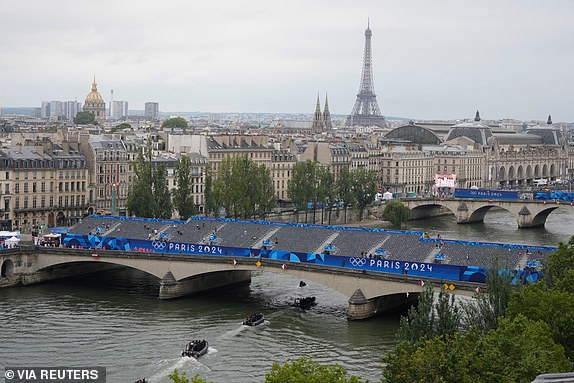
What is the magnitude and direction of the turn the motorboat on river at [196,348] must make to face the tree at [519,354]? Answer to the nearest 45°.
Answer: approximately 90° to its right

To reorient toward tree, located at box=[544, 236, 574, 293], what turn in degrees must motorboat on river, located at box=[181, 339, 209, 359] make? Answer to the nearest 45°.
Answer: approximately 45° to its right

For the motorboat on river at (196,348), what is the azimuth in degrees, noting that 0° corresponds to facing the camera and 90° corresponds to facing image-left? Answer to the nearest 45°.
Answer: approximately 225°

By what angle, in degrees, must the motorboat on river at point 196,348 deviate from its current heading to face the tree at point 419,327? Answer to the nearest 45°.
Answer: approximately 90° to its right

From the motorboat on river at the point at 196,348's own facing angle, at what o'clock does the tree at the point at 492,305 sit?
The tree is roughly at 2 o'clock from the motorboat on river.

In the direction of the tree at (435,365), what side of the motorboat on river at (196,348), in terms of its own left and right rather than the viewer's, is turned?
right

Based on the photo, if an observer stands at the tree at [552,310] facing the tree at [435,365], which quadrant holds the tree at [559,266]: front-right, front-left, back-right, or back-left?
back-right

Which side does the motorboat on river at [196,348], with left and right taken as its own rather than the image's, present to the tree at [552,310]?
right

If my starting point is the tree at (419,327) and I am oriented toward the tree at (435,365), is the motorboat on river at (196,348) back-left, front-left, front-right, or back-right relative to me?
back-right

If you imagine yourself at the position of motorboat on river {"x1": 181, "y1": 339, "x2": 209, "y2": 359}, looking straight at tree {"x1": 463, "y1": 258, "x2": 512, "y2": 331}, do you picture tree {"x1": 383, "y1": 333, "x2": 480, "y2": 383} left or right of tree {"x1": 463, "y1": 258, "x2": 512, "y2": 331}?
right

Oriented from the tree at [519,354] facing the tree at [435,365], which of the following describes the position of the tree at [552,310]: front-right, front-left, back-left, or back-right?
back-right

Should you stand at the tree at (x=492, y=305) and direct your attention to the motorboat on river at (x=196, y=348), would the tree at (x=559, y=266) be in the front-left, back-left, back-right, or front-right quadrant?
back-right
